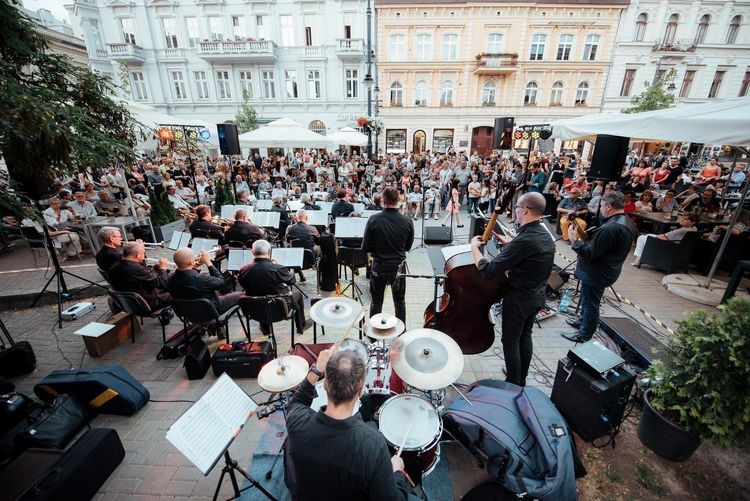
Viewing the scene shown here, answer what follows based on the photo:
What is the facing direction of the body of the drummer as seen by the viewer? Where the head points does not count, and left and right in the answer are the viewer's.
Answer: facing away from the viewer

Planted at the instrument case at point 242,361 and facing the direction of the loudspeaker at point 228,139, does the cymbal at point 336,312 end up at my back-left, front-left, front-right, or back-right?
back-right

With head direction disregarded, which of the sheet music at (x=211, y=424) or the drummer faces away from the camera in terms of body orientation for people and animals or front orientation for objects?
the drummer

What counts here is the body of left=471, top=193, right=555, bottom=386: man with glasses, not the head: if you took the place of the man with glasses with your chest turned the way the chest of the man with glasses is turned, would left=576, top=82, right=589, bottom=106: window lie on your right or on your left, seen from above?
on your right

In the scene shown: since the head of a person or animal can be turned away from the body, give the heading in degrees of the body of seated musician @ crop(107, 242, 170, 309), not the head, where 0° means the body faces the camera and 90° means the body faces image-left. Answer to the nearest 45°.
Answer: approximately 225°

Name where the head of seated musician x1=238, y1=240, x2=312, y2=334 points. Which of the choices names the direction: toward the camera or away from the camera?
away from the camera

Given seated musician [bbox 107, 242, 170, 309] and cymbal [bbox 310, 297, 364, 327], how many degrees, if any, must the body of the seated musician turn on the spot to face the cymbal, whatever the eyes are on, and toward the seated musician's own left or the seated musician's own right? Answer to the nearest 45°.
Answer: approximately 90° to the seated musician's own right

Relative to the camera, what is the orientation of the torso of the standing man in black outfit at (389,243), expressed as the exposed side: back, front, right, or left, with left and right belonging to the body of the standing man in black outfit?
back

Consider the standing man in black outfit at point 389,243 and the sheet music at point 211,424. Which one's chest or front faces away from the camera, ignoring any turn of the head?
the standing man in black outfit

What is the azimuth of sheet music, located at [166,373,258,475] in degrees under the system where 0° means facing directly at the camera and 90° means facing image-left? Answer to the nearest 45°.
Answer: approximately 315°

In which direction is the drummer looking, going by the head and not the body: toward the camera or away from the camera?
away from the camera

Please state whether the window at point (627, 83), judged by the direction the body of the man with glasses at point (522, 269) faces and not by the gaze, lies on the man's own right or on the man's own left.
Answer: on the man's own right
